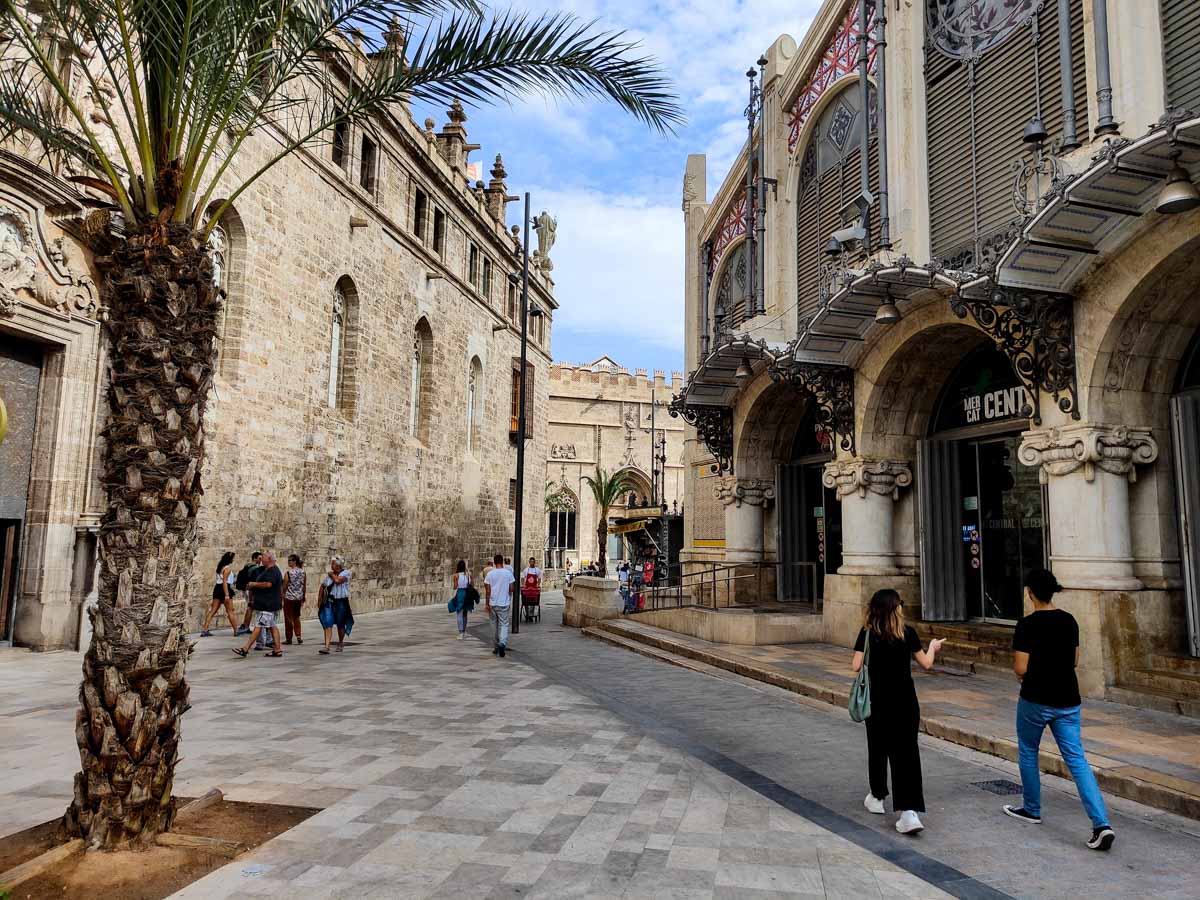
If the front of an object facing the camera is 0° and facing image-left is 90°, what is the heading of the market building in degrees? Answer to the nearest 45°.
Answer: approximately 45°

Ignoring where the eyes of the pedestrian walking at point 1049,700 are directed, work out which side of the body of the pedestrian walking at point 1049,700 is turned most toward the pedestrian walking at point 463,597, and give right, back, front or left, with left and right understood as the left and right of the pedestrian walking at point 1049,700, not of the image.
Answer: front

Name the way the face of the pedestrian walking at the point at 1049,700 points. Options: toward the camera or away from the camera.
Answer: away from the camera

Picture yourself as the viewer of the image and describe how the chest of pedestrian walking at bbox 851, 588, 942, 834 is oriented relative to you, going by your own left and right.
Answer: facing away from the viewer

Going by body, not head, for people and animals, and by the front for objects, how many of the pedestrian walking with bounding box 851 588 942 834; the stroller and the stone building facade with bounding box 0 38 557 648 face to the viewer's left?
0

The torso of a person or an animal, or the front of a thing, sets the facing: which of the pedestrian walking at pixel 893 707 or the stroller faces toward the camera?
the stroller

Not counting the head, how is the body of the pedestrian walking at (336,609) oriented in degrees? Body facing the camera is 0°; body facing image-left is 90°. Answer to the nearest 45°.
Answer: approximately 45°

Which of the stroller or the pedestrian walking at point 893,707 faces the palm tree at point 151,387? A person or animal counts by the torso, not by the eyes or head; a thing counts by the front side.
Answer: the stroller

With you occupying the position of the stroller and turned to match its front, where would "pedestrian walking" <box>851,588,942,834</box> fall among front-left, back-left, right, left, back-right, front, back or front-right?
front

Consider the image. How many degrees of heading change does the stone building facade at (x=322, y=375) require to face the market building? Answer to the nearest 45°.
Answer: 0° — it already faces it

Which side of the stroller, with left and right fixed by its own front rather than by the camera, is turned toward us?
front

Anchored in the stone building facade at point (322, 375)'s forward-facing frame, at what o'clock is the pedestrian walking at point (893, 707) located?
The pedestrian walking is roughly at 1 o'clock from the stone building facade.

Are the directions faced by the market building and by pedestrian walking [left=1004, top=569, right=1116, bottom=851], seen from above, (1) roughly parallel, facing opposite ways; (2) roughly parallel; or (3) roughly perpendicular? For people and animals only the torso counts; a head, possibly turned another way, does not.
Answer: roughly perpendicular

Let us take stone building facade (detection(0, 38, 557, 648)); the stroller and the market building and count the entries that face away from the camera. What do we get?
0

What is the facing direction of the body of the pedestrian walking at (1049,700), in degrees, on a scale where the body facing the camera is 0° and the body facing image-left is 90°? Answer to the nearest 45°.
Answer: approximately 135°

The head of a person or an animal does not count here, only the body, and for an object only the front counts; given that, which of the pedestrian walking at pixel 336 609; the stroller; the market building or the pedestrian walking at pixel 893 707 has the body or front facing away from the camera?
the pedestrian walking at pixel 893 707

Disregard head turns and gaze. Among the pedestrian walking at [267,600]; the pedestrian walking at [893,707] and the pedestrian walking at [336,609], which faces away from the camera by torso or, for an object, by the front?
the pedestrian walking at [893,707]

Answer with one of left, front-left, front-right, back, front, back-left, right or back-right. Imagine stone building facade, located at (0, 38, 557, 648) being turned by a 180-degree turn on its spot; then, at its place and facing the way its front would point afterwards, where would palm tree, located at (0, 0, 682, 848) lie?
back-left
